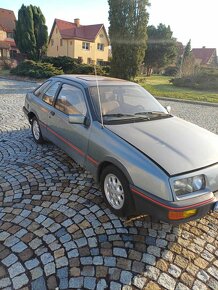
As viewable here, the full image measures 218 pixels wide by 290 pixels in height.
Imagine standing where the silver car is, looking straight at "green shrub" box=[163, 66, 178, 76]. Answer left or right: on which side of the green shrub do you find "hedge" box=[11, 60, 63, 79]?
left

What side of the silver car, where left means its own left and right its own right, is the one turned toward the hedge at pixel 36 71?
back

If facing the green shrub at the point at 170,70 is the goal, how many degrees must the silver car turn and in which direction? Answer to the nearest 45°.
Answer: approximately 135° to its left

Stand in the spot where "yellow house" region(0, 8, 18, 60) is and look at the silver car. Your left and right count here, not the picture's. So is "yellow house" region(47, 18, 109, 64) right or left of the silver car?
left

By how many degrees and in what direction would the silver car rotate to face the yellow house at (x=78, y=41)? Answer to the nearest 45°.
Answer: approximately 135° to its left

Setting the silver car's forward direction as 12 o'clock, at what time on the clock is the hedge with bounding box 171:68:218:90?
The hedge is roughly at 8 o'clock from the silver car.

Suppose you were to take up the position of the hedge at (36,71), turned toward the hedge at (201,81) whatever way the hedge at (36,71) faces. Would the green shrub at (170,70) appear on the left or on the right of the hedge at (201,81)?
left

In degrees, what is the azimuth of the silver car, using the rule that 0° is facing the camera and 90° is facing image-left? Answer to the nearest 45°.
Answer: approximately 315°

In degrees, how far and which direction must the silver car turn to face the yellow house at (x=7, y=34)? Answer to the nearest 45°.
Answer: approximately 180°
